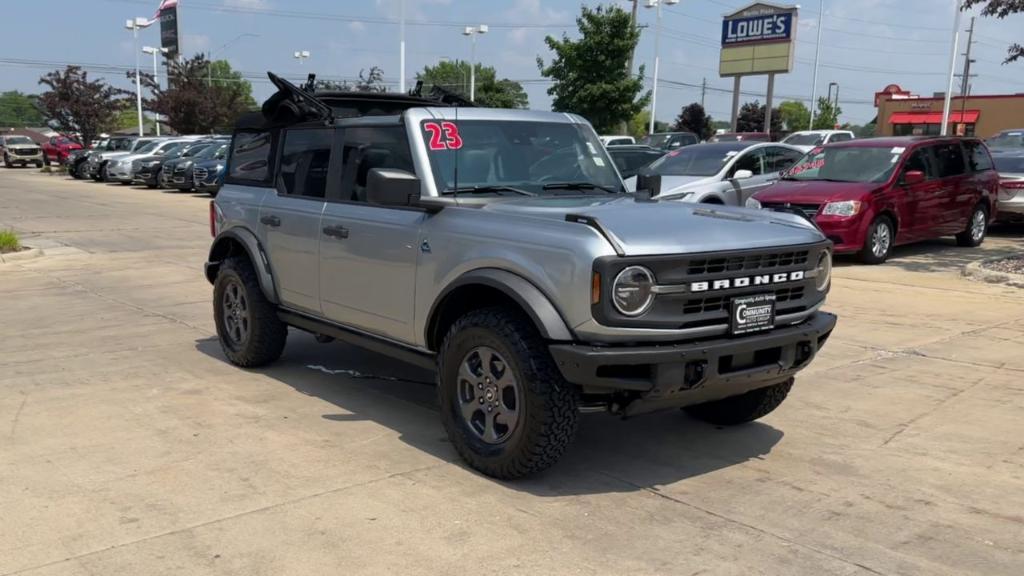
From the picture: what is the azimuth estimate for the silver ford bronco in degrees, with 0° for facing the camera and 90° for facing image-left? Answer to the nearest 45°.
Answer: approximately 315°

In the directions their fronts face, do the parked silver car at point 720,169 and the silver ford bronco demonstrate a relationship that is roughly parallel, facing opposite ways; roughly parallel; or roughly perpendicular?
roughly perpendicular

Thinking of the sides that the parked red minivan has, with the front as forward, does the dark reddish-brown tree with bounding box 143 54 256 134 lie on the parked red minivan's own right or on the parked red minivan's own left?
on the parked red minivan's own right

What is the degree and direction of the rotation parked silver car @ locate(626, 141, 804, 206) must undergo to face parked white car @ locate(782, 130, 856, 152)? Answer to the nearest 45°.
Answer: approximately 135° to its right

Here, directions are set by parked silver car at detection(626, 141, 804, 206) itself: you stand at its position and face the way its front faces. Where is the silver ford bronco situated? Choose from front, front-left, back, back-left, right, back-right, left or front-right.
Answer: front-left

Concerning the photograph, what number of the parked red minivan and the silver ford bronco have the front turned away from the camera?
0

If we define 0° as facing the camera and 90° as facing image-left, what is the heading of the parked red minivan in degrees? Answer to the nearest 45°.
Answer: approximately 45°

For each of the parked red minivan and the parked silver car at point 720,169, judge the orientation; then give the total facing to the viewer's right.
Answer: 0

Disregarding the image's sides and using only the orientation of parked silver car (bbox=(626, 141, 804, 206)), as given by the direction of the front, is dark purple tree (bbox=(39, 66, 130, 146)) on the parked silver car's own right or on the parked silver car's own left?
on the parked silver car's own right

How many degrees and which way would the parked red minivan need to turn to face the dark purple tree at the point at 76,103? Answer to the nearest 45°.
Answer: approximately 90° to its right

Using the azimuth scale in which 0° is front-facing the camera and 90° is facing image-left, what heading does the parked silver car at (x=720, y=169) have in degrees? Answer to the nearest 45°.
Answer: approximately 45°

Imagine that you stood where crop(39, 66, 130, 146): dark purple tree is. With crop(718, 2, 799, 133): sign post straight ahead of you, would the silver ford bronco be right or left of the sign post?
right

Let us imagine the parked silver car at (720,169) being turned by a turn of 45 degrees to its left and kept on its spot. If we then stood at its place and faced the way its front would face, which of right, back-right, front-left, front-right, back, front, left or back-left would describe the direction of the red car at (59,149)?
back-right

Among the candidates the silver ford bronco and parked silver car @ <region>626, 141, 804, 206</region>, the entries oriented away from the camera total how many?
0

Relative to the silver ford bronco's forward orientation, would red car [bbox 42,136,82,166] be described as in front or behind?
behind
